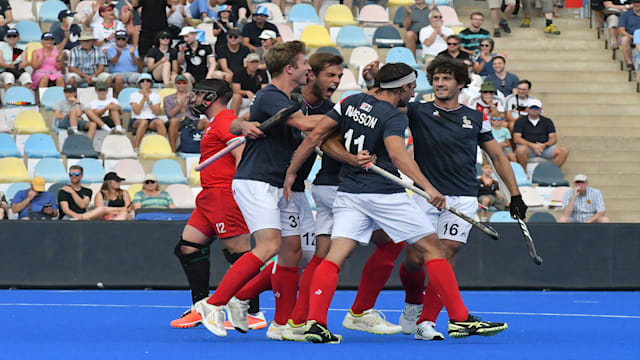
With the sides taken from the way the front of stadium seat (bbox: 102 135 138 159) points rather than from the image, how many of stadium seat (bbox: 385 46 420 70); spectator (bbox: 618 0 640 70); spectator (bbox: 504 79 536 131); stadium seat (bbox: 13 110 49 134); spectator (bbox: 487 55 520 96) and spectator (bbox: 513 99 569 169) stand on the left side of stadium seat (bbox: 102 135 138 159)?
5

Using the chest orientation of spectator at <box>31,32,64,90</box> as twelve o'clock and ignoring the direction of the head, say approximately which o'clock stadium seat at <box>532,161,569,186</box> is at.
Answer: The stadium seat is roughly at 10 o'clock from the spectator.

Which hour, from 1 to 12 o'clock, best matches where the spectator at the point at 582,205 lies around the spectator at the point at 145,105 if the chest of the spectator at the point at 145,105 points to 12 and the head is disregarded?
the spectator at the point at 582,205 is roughly at 10 o'clock from the spectator at the point at 145,105.

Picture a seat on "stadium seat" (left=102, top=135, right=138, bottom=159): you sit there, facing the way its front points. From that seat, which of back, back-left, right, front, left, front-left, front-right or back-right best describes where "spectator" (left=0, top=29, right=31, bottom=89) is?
back-right

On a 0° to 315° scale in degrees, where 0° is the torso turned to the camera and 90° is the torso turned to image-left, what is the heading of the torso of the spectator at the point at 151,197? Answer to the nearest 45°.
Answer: approximately 0°

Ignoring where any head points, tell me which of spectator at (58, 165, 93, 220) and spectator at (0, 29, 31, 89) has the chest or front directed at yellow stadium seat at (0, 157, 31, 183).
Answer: spectator at (0, 29, 31, 89)

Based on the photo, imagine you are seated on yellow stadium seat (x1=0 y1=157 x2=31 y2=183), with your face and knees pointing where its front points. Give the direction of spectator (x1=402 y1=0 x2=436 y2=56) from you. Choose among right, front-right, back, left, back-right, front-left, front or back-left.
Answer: left

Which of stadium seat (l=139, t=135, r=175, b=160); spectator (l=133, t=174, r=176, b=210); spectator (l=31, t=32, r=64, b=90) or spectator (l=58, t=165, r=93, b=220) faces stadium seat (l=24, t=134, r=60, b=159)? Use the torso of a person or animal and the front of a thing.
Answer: spectator (l=31, t=32, r=64, b=90)

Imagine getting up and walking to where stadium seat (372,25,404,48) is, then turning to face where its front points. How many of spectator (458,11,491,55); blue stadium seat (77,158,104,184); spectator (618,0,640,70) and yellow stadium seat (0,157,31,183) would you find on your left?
2

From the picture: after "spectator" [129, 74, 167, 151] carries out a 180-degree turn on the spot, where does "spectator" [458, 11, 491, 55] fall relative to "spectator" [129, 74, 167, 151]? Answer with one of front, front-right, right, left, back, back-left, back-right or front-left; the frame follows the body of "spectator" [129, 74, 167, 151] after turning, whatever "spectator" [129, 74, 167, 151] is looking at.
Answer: right

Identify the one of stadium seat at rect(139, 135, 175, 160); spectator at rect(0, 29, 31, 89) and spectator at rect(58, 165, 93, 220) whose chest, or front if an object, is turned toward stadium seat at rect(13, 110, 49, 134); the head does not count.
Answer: spectator at rect(0, 29, 31, 89)

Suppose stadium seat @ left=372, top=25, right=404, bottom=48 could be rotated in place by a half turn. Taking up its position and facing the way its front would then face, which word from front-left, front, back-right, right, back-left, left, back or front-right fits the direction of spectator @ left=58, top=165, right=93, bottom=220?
back-left

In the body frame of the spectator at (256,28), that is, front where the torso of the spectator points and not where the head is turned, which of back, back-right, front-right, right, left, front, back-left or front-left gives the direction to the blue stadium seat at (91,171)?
front-right
